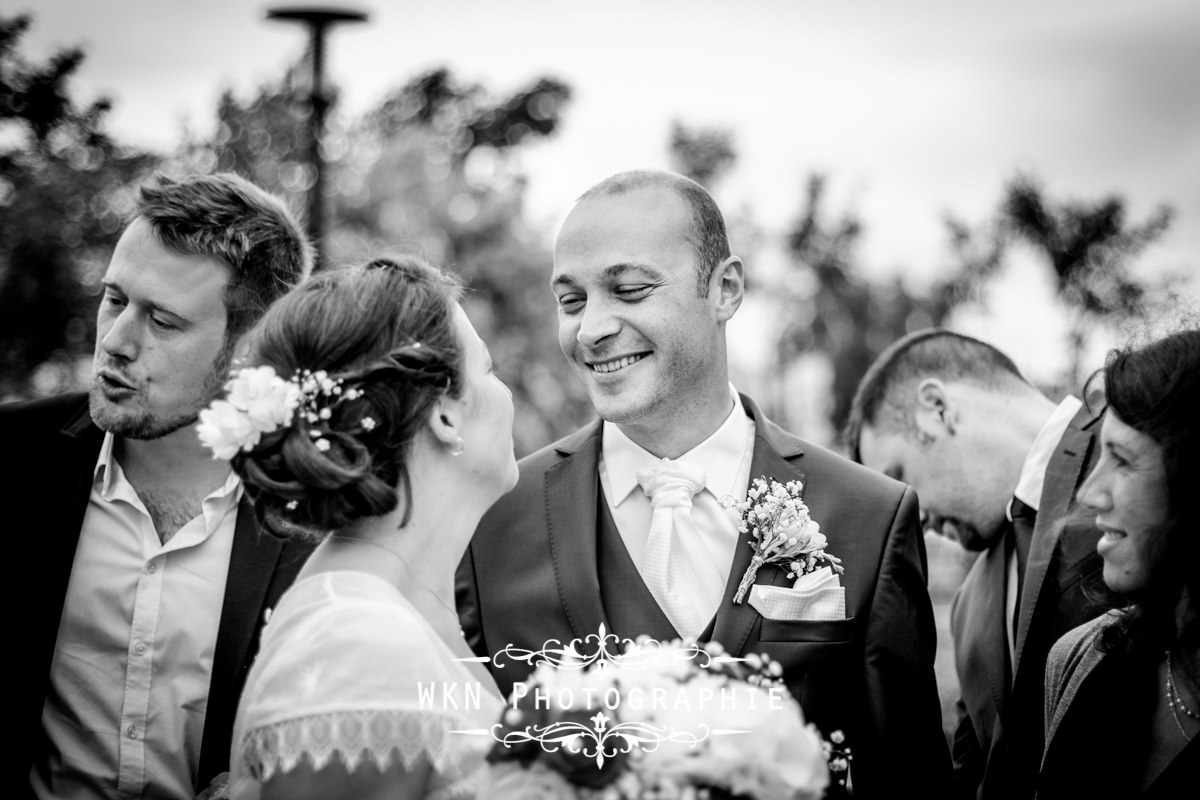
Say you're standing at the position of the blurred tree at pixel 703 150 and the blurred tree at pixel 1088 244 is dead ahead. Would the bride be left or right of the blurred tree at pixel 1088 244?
right

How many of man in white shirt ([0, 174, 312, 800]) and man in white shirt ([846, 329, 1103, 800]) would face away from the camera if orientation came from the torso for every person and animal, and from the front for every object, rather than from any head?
0

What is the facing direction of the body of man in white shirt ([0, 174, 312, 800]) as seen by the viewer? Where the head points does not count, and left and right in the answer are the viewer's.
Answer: facing the viewer

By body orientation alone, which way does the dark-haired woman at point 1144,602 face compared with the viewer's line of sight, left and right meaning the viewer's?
facing the viewer and to the left of the viewer

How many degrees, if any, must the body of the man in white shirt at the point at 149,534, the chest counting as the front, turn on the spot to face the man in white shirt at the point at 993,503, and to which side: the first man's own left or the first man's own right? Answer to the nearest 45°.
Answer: approximately 90° to the first man's own left

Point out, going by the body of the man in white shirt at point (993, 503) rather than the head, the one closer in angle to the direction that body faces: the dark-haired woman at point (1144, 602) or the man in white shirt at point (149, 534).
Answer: the man in white shirt

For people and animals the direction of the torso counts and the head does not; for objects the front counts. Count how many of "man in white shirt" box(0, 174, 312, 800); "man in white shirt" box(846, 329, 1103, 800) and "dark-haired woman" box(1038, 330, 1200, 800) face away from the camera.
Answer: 0

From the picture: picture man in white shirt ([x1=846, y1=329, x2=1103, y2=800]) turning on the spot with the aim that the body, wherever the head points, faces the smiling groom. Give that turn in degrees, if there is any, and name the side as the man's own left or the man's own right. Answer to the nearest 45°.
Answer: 0° — they already face them

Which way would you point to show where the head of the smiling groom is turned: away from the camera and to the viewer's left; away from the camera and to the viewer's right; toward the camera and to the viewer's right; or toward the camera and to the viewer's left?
toward the camera and to the viewer's left

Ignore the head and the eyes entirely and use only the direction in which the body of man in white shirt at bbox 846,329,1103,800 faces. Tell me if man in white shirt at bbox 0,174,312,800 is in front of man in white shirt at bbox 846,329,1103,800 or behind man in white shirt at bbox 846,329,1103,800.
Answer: in front

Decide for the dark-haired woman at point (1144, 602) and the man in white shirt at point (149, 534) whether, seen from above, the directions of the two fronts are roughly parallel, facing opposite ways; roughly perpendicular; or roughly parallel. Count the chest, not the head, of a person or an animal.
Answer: roughly perpendicular
